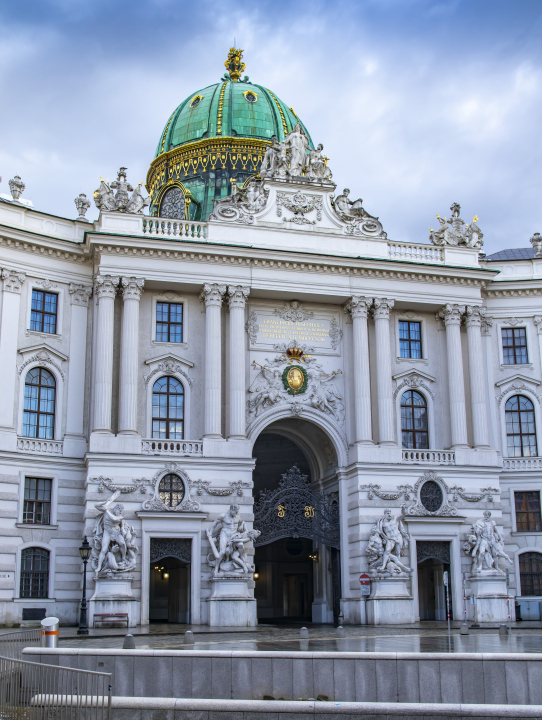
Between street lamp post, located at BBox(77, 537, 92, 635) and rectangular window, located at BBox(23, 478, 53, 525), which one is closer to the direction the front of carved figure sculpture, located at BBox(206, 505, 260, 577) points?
the street lamp post

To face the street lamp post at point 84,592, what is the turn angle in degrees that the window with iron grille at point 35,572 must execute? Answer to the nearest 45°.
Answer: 0° — it already faces it

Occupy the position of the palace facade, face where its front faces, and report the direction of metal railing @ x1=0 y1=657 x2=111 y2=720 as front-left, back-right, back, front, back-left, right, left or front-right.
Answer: front

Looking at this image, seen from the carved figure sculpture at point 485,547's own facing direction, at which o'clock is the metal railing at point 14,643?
The metal railing is roughly at 1 o'clock from the carved figure sculpture.

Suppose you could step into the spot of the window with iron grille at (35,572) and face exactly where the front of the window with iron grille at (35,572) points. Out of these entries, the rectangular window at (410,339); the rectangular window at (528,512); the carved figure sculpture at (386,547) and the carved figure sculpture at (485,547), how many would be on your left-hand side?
4

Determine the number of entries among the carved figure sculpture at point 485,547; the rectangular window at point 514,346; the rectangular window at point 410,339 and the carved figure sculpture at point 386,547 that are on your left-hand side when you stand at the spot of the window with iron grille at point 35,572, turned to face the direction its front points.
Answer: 4

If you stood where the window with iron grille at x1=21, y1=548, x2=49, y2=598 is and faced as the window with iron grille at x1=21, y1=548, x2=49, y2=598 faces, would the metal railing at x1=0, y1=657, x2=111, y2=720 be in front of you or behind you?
in front

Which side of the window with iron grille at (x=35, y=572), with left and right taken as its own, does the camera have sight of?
front

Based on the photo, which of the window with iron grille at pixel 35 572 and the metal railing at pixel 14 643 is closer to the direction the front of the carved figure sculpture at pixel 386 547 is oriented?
the metal railing

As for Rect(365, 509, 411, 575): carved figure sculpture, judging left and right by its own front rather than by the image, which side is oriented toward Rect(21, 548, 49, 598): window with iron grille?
right

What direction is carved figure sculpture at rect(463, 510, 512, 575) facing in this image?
toward the camera

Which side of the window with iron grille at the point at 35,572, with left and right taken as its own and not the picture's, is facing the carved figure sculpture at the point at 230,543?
left

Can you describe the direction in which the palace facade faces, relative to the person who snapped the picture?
facing the viewer

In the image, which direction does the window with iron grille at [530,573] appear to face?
toward the camera

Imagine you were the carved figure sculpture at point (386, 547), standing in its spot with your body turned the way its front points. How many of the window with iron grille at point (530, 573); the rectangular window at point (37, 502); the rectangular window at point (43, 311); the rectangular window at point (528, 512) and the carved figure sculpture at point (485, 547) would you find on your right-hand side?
2
